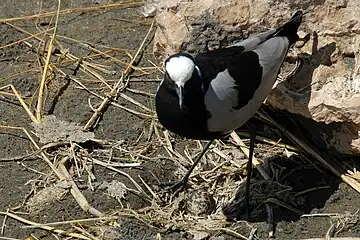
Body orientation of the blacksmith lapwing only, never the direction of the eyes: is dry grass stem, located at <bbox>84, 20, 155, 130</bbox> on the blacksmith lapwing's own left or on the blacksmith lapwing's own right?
on the blacksmith lapwing's own right

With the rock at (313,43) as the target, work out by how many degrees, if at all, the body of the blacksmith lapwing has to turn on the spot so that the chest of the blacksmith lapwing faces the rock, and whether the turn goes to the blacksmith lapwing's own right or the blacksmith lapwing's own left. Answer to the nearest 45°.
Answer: approximately 180°

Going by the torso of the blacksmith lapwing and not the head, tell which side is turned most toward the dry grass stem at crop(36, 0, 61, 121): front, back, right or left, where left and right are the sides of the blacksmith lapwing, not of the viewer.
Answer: right

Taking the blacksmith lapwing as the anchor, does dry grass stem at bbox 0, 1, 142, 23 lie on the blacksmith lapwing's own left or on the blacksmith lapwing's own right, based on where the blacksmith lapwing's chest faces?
on the blacksmith lapwing's own right

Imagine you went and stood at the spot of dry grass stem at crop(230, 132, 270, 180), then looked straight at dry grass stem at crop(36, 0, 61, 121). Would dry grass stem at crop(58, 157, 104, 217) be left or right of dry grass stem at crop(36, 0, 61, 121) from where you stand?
left

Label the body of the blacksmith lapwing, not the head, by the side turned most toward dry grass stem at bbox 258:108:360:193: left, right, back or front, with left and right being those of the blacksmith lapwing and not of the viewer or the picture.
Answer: back

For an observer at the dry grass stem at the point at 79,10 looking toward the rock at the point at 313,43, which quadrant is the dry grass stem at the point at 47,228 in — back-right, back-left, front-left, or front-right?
front-right

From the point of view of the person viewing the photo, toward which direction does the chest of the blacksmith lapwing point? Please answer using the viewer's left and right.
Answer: facing the viewer and to the left of the viewer
